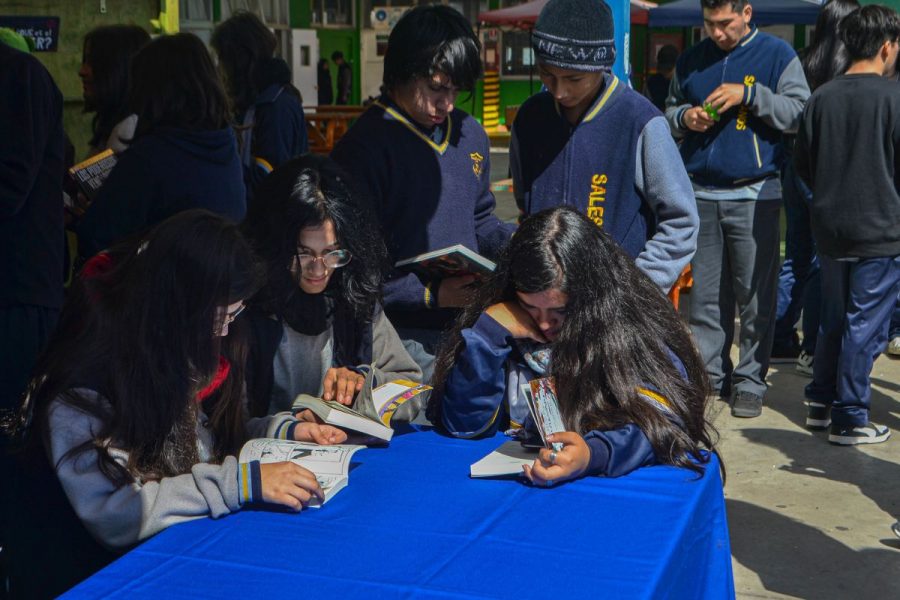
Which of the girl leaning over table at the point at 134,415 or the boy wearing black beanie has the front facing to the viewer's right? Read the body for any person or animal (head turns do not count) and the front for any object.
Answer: the girl leaning over table

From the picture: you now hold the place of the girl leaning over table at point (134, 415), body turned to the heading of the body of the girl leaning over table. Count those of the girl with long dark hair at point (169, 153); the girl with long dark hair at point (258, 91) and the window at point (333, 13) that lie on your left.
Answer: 3

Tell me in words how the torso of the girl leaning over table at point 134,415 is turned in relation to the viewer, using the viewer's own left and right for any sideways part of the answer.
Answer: facing to the right of the viewer

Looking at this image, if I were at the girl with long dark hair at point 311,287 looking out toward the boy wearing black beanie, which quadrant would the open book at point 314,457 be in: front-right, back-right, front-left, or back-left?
back-right

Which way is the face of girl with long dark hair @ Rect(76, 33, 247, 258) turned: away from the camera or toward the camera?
away from the camera

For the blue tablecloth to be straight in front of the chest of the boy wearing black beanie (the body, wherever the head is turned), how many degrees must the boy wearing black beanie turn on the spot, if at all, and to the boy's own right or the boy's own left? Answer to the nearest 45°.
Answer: approximately 45° to the boy's own left

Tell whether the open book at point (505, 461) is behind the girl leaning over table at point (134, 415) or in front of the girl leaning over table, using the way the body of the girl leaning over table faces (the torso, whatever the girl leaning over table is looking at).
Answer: in front

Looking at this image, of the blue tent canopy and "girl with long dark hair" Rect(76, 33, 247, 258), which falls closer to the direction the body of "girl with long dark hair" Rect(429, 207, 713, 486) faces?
the girl with long dark hair

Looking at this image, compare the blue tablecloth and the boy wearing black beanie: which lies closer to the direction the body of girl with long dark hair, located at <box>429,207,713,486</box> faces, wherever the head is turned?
the blue tablecloth

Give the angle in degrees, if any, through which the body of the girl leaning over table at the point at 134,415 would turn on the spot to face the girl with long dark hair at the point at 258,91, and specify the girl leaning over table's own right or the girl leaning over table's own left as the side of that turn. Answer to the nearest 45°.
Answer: approximately 90° to the girl leaning over table's own left

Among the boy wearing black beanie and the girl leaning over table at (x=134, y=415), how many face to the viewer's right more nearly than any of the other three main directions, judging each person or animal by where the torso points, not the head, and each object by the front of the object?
1
